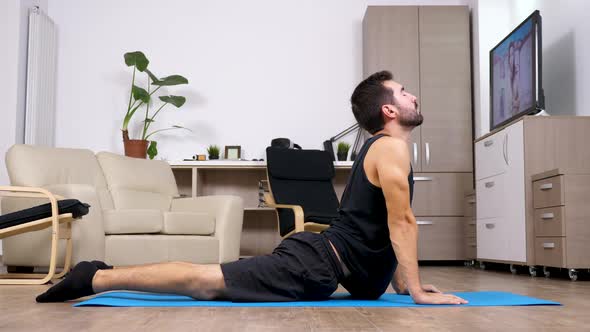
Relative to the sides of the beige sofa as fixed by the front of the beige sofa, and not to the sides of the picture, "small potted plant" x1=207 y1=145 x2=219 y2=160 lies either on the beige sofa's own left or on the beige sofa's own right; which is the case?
on the beige sofa's own left

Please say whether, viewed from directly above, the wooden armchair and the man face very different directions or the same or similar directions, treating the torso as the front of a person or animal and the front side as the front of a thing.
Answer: same or similar directions

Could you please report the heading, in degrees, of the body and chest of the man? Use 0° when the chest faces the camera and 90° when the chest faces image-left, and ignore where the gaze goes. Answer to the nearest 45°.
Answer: approximately 270°

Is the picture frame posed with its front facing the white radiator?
no

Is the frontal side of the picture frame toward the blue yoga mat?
yes

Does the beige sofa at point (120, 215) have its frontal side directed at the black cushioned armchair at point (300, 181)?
no

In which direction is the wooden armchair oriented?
to the viewer's right

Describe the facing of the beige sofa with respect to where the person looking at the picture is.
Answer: facing the viewer and to the right of the viewer

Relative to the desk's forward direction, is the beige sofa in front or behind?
in front

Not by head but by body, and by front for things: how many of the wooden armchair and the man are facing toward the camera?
0

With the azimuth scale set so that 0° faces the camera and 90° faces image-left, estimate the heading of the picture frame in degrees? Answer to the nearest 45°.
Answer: approximately 0°

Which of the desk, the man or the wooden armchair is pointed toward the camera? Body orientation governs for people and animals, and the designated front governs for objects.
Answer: the desk

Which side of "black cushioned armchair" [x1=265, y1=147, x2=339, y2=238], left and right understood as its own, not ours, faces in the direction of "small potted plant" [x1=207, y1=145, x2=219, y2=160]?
back

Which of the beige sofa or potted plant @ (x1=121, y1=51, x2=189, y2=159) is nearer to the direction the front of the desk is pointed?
the beige sofa

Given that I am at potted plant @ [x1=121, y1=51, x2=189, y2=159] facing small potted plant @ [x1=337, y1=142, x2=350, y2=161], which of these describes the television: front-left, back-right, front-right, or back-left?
front-right

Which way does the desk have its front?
toward the camera

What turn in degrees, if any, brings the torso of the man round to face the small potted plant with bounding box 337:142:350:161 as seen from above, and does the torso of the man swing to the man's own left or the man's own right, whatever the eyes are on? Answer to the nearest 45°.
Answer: approximately 90° to the man's own left

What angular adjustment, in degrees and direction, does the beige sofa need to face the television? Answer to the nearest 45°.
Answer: approximately 45° to its left

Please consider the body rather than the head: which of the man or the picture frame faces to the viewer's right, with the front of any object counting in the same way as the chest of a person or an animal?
the man
